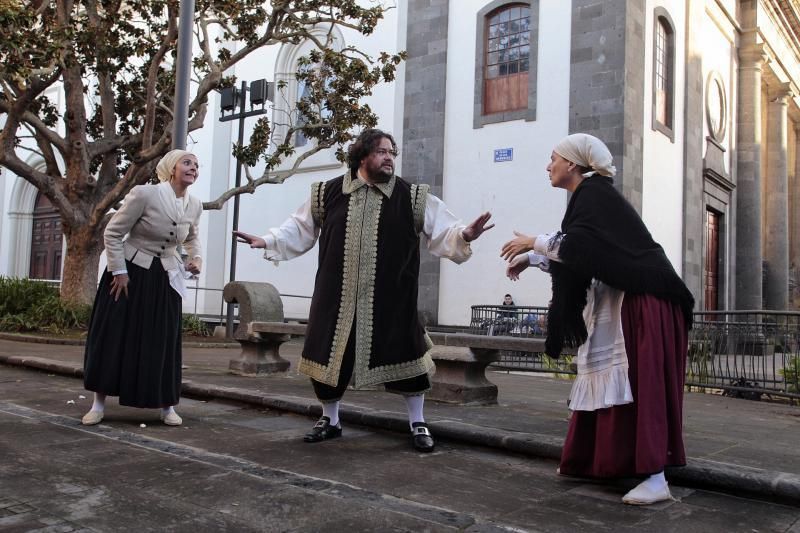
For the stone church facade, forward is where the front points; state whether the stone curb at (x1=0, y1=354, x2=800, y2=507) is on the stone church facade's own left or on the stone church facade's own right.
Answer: on the stone church facade's own right

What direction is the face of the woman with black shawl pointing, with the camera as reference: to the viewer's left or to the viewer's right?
to the viewer's left

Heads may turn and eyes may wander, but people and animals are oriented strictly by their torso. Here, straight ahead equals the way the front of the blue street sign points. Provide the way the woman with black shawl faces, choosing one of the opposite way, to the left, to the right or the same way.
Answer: to the right

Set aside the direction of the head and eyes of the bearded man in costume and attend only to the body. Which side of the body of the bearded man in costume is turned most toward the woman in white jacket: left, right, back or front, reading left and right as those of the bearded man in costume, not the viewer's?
right

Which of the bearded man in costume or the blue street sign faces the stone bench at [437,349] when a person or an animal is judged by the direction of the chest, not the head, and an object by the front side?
the blue street sign

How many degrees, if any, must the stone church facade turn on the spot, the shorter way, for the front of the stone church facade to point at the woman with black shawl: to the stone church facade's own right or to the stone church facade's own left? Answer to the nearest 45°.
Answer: approximately 45° to the stone church facade's own right

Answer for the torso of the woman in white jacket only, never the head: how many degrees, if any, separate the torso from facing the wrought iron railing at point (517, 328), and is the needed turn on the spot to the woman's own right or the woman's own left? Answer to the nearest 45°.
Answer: approximately 90° to the woman's own left

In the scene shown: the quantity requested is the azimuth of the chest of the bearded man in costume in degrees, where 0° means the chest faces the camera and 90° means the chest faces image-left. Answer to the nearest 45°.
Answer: approximately 0°

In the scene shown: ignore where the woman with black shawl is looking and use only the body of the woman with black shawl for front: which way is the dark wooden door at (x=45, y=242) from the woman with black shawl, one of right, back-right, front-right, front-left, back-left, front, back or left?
front-right

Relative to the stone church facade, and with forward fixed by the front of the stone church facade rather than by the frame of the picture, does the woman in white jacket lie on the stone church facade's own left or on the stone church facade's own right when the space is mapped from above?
on the stone church facade's own right

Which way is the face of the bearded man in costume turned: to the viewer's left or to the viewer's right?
to the viewer's right

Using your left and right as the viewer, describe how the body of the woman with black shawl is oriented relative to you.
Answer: facing to the left of the viewer

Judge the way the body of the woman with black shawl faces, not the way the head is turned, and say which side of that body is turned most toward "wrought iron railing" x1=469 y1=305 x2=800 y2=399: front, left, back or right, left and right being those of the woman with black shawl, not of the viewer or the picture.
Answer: right

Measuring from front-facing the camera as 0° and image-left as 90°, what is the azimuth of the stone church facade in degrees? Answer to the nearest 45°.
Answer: approximately 315°

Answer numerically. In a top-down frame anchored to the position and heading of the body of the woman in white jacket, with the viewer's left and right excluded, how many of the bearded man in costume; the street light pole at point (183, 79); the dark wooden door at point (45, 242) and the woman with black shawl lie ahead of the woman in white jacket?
2
